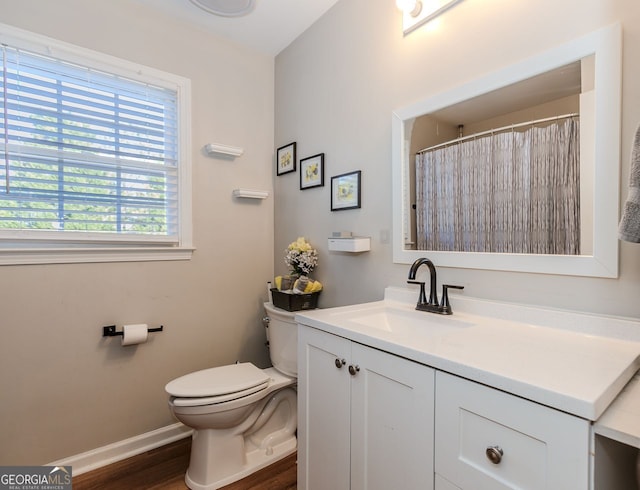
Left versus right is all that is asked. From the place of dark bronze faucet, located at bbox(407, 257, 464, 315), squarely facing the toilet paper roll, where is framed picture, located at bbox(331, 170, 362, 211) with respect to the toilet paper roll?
right

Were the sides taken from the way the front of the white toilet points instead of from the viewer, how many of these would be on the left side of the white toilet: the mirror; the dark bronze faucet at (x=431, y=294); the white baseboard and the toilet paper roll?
2

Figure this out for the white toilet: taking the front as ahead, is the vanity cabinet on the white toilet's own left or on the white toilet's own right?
on the white toilet's own left

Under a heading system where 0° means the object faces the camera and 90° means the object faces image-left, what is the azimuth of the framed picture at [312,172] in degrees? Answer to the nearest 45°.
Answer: approximately 45°

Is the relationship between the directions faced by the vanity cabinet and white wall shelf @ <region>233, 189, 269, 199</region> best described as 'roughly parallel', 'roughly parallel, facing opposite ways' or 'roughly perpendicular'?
roughly perpendicular

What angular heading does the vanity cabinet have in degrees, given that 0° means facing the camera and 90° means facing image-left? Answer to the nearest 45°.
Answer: approximately 45°
